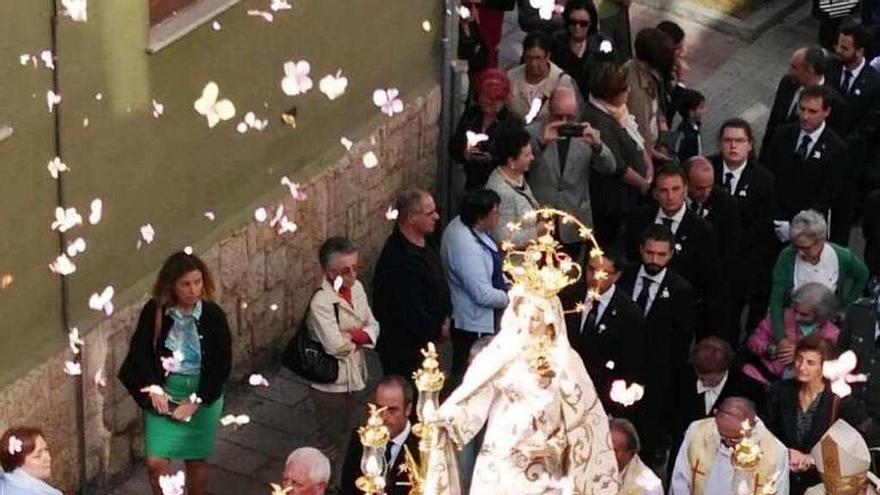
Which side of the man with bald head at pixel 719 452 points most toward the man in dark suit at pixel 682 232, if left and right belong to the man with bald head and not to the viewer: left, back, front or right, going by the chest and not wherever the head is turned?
back

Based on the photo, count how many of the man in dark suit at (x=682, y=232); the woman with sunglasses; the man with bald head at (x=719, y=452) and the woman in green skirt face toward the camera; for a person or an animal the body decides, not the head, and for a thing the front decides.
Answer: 4

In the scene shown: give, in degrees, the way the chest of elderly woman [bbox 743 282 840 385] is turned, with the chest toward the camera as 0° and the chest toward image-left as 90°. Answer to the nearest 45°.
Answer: approximately 45°

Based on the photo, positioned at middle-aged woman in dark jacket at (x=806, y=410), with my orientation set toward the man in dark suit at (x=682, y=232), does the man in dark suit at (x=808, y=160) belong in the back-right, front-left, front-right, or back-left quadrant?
front-right

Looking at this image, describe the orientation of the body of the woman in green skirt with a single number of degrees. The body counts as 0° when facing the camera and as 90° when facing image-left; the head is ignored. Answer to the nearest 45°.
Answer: approximately 0°

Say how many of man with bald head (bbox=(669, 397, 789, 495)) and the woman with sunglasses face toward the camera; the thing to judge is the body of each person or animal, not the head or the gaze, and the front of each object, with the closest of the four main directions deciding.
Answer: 2

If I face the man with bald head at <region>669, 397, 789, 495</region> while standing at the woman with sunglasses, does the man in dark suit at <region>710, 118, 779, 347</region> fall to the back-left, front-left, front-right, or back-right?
front-left

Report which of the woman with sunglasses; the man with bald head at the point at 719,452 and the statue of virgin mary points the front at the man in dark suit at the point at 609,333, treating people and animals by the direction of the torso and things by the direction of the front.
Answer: the woman with sunglasses

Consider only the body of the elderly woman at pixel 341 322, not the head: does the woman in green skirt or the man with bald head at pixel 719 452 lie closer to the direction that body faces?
the man with bald head

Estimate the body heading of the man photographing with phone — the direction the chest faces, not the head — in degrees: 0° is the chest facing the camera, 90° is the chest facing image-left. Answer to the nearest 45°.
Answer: approximately 0°

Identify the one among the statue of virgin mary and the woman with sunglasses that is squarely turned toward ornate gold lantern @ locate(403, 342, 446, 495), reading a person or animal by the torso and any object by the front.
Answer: the woman with sunglasses

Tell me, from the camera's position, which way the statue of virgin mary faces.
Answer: facing the viewer
